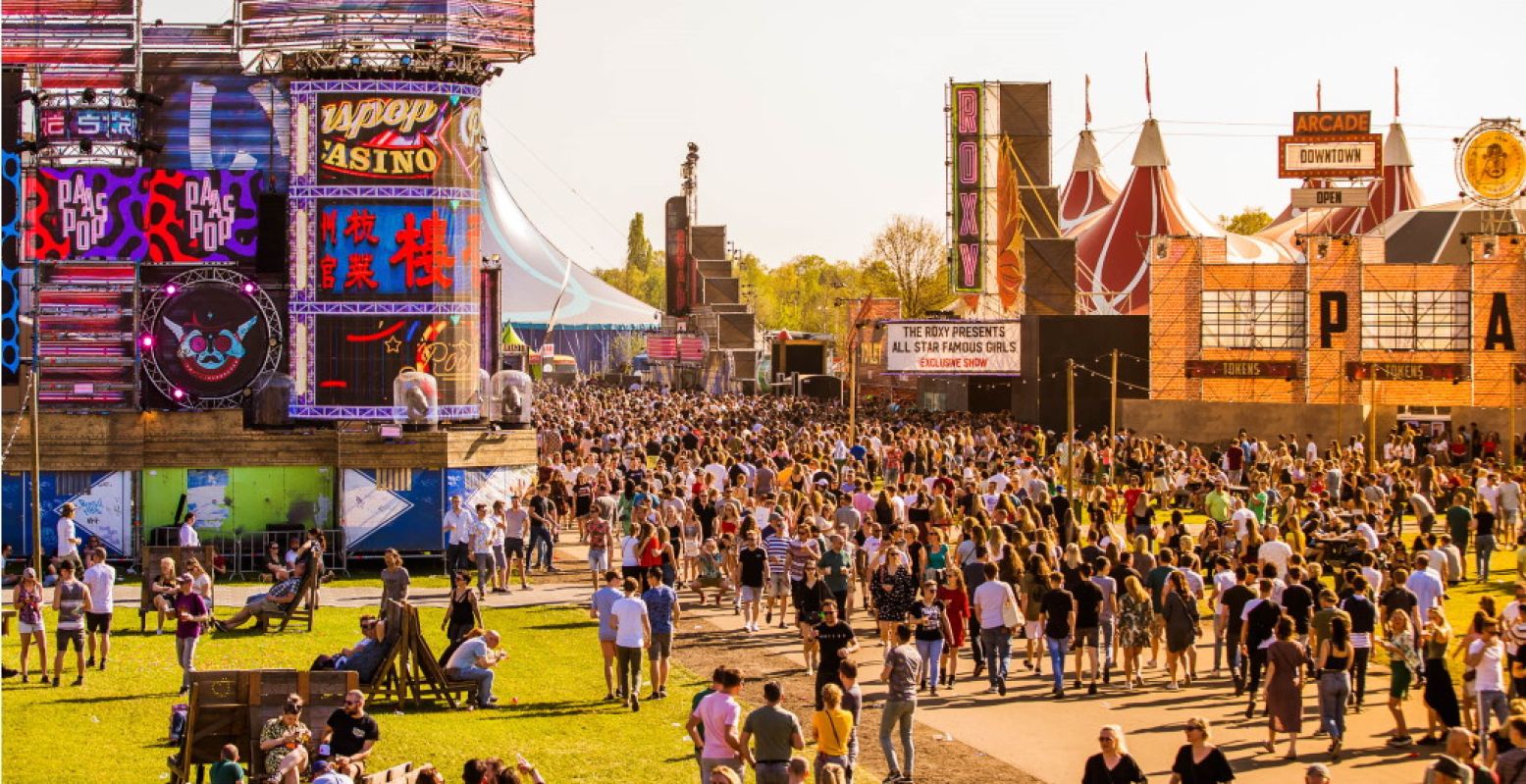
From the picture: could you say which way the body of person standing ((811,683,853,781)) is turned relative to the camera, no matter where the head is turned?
away from the camera

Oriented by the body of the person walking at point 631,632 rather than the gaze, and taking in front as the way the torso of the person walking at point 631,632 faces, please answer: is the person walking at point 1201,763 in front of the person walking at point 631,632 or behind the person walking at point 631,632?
behind

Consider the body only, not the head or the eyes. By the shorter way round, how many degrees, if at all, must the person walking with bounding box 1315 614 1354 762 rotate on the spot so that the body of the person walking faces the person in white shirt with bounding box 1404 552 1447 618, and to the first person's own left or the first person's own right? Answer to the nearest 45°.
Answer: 0° — they already face them

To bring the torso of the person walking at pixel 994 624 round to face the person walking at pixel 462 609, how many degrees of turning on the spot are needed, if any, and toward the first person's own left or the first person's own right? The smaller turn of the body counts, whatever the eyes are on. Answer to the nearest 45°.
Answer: approximately 90° to the first person's own left

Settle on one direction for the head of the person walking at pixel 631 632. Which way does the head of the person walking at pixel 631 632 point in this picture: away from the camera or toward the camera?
away from the camera

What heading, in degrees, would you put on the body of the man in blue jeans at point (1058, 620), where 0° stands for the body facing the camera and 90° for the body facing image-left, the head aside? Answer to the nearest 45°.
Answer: approximately 180°

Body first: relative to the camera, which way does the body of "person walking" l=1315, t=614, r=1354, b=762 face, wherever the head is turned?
away from the camera
